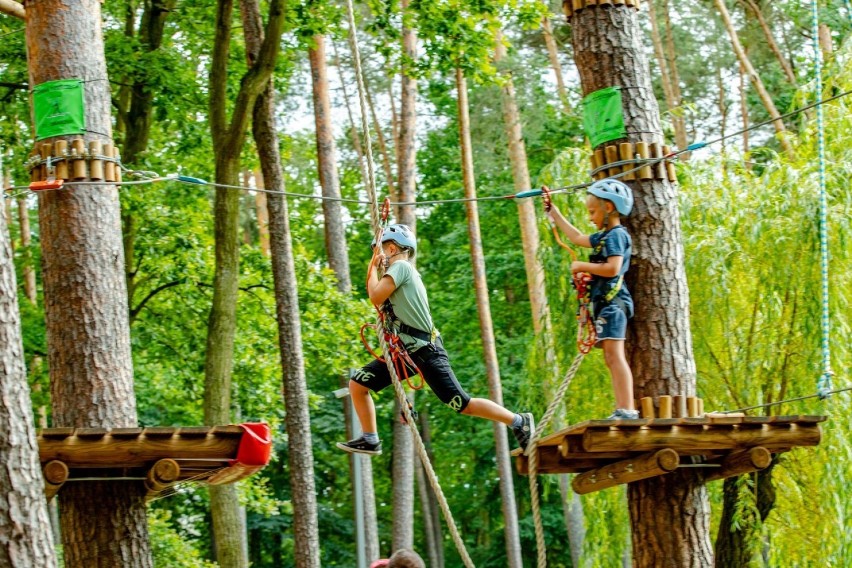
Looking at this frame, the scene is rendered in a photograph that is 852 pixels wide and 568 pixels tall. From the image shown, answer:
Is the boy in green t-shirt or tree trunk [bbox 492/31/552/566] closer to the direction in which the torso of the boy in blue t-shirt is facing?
the boy in green t-shirt

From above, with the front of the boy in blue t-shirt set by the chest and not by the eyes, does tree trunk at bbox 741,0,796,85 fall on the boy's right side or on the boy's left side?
on the boy's right side

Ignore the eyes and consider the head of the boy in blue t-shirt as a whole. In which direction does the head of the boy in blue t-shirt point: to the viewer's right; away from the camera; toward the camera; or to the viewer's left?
to the viewer's left

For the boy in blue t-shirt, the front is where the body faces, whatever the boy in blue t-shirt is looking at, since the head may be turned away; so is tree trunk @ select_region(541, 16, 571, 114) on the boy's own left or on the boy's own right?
on the boy's own right

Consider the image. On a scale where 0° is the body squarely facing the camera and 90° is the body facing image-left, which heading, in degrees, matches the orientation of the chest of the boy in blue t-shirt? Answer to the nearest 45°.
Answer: approximately 90°

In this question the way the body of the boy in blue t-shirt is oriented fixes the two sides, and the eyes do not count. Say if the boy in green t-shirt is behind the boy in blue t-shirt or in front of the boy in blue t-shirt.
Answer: in front
